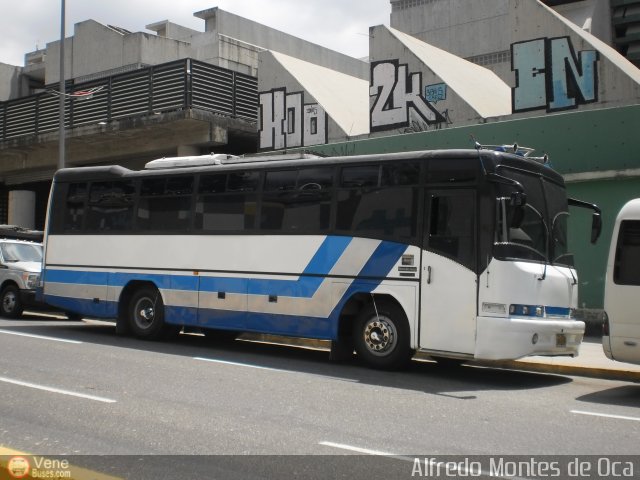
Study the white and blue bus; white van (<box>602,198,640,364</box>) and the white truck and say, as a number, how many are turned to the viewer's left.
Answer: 0

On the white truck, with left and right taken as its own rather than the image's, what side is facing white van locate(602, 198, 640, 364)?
front

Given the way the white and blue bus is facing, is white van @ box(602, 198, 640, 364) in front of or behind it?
in front

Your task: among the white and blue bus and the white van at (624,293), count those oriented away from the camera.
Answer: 0

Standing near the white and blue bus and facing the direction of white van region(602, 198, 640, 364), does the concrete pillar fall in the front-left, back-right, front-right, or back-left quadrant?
back-left

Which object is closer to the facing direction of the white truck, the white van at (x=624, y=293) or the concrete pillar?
the white van

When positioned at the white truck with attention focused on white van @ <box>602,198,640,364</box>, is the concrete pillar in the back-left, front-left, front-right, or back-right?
back-left

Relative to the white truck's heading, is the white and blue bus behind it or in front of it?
in front

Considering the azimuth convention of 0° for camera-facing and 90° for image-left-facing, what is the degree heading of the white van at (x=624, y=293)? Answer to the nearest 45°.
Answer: approximately 270°

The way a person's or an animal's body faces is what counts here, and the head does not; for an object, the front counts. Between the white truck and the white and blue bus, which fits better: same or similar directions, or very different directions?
same or similar directions

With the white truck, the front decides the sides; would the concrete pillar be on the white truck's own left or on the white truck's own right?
on the white truck's own left

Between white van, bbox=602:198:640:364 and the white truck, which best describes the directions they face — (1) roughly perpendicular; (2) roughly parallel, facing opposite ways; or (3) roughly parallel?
roughly parallel

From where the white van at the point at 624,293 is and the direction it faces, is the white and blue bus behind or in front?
behind

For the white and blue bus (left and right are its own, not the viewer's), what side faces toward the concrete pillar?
back

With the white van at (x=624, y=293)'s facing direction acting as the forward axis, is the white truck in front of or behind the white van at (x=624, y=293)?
behind

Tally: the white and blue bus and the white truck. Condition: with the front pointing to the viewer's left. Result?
0

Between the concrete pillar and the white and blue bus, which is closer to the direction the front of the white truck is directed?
the white and blue bus

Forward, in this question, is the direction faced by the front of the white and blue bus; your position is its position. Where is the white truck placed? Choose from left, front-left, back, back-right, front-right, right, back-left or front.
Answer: back

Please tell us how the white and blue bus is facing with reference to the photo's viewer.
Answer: facing the viewer and to the right of the viewer
